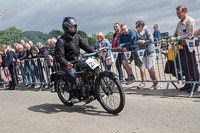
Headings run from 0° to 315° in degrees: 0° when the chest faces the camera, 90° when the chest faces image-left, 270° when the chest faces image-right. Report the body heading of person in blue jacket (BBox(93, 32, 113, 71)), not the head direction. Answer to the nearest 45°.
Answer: approximately 45°

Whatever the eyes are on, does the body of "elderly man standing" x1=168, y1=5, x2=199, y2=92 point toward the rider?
yes

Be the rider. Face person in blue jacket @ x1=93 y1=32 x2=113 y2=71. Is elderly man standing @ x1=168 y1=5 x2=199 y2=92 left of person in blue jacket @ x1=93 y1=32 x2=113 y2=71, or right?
right

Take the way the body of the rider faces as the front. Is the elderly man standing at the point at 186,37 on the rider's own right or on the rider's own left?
on the rider's own left

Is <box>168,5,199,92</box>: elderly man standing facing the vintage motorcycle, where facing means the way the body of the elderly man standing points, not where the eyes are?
yes

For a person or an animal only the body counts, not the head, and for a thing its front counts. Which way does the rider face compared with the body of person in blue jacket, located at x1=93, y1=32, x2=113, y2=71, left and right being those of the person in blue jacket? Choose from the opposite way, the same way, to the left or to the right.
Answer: to the left

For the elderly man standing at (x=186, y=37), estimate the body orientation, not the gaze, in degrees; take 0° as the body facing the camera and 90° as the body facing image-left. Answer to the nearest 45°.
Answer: approximately 45°

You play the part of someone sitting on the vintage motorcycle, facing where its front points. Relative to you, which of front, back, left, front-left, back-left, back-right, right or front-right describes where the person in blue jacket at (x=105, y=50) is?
back-left

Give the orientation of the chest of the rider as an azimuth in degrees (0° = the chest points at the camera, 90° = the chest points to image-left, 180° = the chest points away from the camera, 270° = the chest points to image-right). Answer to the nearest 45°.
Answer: approximately 315°

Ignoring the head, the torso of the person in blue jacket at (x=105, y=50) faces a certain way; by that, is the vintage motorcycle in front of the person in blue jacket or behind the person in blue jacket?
in front

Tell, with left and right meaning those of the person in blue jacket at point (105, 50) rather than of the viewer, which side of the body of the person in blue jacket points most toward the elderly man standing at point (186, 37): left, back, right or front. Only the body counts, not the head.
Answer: left
